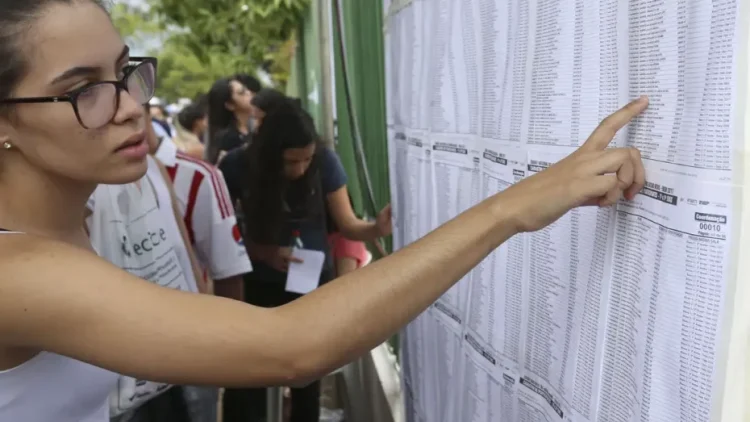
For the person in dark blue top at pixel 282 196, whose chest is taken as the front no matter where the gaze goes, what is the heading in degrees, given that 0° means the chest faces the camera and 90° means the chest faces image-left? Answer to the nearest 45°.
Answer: approximately 315°

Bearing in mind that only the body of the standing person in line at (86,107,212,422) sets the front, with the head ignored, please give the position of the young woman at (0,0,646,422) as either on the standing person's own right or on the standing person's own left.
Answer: on the standing person's own right

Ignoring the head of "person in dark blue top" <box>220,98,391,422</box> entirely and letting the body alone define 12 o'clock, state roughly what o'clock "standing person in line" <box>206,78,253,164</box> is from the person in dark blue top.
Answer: The standing person in line is roughly at 7 o'clock from the person in dark blue top.

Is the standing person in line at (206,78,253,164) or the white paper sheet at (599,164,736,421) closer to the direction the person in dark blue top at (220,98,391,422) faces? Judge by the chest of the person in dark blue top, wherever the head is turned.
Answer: the white paper sheet
